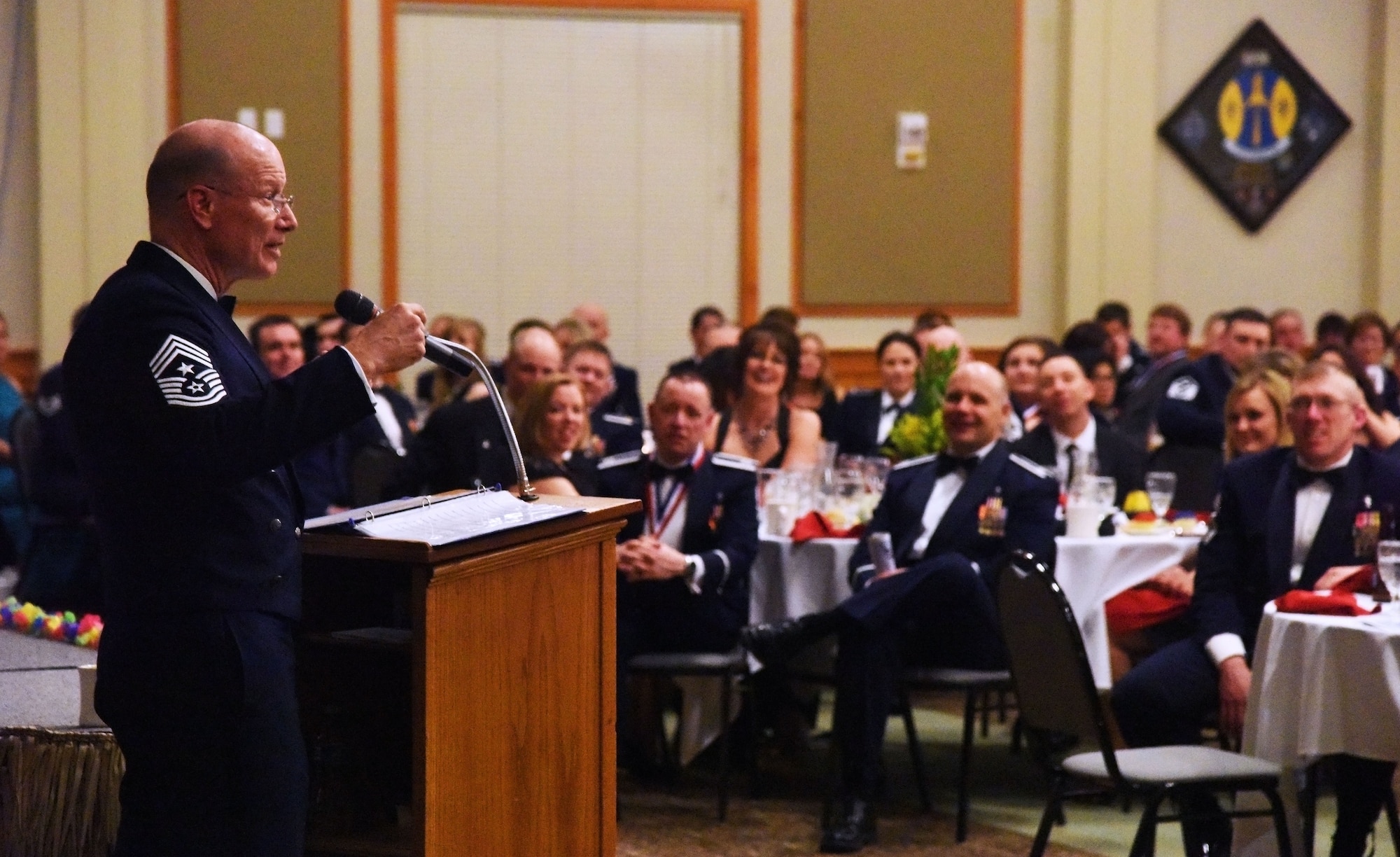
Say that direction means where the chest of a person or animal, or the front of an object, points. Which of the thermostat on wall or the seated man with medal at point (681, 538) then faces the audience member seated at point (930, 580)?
the thermostat on wall

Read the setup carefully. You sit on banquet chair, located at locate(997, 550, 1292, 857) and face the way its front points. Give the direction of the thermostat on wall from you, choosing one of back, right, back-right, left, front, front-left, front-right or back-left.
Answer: front-left

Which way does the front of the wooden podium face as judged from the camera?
facing away from the viewer and to the right of the viewer

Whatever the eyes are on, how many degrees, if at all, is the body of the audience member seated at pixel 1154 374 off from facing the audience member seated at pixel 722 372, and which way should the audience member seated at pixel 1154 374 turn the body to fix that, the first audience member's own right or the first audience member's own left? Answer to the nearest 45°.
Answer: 0° — they already face them

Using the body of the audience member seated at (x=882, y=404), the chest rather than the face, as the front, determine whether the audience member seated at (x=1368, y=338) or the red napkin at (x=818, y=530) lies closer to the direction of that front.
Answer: the red napkin

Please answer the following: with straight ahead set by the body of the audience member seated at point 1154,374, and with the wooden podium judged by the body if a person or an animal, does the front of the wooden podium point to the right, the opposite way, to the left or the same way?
the opposite way

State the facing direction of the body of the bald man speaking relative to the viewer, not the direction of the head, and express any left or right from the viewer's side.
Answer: facing to the right of the viewer

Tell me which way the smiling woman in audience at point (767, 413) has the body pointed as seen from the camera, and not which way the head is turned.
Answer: toward the camera

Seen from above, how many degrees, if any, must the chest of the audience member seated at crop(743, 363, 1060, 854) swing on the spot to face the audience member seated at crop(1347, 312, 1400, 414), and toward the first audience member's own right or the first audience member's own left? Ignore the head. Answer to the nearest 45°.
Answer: approximately 180°

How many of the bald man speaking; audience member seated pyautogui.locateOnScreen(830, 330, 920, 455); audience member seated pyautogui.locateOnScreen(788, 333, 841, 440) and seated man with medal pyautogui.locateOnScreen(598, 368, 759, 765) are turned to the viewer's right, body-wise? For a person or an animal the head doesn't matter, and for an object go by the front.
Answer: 1

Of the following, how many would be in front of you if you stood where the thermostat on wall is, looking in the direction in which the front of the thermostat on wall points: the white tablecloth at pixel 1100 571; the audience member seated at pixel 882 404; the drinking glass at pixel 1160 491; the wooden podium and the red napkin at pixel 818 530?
5

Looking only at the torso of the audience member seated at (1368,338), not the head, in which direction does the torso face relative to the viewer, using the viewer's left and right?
facing the viewer and to the left of the viewer

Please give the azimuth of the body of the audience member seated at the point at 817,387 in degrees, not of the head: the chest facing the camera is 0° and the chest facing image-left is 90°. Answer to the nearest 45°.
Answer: approximately 45°

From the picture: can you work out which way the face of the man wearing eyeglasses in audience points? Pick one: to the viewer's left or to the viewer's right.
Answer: to the viewer's left
